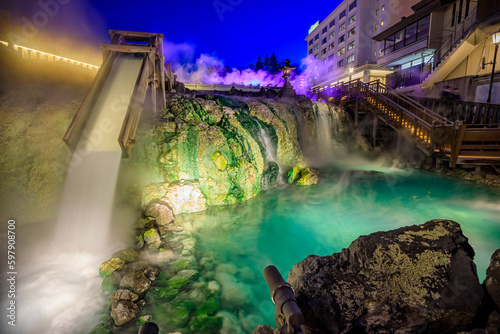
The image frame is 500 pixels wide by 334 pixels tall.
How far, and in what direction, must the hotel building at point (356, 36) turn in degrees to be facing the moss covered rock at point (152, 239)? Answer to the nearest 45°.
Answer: approximately 45° to its left

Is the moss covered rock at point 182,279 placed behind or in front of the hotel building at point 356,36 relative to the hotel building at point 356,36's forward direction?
in front

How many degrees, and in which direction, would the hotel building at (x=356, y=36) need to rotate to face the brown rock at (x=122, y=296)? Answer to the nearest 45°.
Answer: approximately 45° to its left

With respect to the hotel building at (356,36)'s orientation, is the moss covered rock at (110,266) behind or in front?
in front

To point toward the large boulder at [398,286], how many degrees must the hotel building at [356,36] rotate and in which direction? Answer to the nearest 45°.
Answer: approximately 45° to its left

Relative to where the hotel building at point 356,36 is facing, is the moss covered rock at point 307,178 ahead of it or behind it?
ahead

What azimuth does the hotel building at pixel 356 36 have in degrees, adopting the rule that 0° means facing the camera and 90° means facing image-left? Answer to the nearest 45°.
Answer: approximately 45°

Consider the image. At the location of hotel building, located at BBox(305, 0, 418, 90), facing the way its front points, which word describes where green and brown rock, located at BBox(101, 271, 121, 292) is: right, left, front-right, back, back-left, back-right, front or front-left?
front-left

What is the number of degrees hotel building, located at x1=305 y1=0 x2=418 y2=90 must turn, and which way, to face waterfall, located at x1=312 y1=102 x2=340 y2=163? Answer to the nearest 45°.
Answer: approximately 45° to its left
